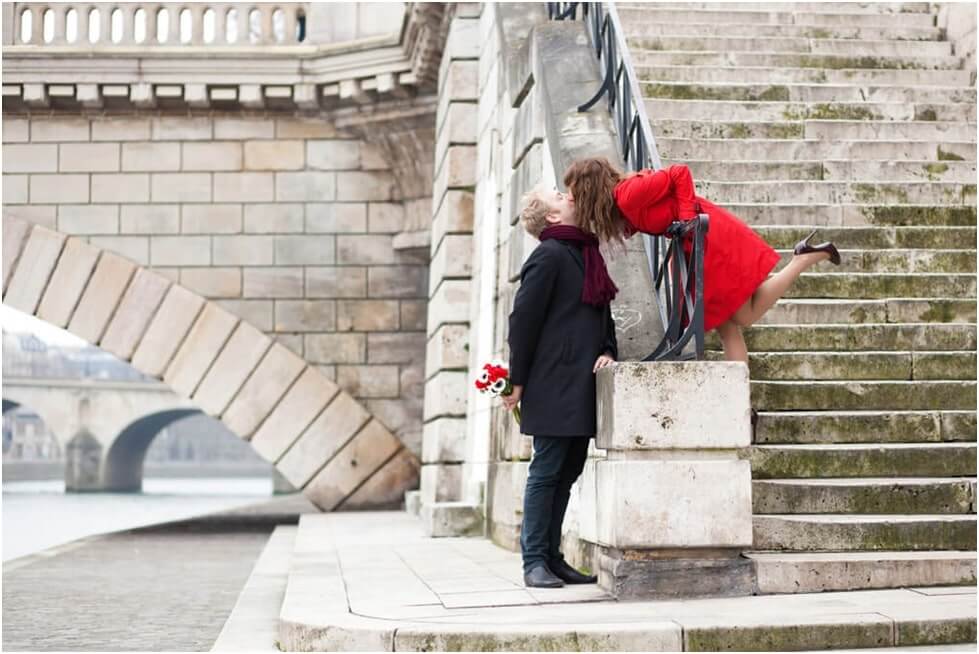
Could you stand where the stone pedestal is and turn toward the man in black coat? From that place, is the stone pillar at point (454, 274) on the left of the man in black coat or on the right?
right

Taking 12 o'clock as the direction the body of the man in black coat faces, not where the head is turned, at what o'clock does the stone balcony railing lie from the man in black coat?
The stone balcony railing is roughly at 8 o'clock from the man in black coat.

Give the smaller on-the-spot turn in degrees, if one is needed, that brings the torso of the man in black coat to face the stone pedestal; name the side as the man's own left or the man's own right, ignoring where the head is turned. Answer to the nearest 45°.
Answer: approximately 45° to the man's own right

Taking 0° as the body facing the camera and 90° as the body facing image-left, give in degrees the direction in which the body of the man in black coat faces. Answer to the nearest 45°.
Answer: approximately 270°

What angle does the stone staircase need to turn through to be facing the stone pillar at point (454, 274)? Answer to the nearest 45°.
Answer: approximately 135° to its right

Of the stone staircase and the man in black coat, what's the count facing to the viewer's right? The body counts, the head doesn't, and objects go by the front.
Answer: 1

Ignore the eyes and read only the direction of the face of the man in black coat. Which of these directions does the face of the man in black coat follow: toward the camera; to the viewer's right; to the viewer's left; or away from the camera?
to the viewer's right

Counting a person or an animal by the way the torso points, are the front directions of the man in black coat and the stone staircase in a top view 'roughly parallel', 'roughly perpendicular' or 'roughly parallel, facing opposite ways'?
roughly perpendicular

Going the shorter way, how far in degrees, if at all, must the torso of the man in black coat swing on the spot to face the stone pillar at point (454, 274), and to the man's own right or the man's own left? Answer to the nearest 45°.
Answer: approximately 90° to the man's own left

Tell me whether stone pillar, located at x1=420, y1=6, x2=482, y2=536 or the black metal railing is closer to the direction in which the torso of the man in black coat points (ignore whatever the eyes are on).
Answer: the black metal railing

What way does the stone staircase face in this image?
toward the camera
